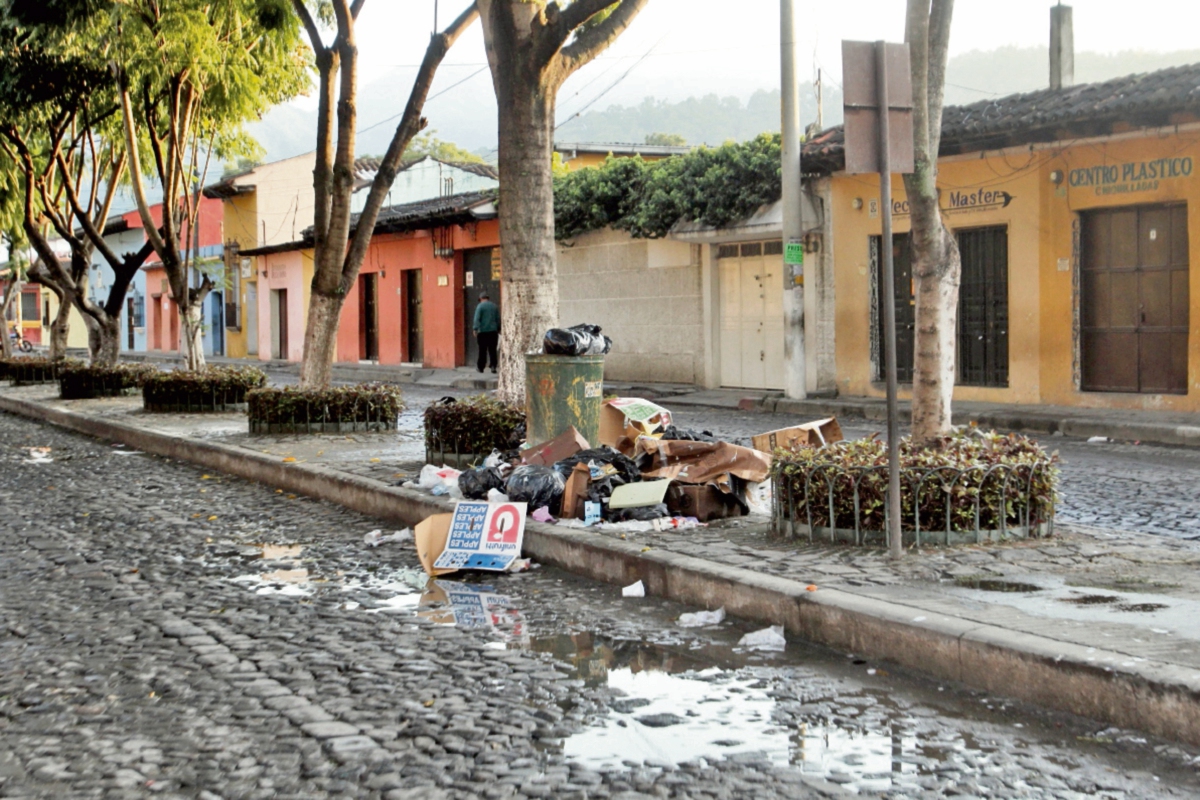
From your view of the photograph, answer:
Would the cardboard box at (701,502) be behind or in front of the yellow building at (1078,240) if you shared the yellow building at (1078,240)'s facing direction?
in front

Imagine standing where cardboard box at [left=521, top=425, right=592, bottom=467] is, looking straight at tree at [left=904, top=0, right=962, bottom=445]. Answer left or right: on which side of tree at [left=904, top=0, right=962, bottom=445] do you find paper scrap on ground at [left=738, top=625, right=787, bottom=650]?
right

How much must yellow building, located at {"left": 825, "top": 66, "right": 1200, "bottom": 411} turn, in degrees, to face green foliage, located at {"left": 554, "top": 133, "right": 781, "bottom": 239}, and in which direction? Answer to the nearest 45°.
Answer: approximately 90° to its right

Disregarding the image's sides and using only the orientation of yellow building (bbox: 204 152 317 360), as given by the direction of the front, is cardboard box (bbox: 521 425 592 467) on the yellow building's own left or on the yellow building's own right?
on the yellow building's own left

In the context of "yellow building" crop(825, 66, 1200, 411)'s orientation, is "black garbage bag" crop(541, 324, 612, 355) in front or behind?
in front

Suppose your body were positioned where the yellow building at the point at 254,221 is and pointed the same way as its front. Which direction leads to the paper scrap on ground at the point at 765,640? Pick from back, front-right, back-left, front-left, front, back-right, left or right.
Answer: front-left

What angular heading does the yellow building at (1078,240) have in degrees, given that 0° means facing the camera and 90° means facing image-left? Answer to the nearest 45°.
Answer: approximately 45°

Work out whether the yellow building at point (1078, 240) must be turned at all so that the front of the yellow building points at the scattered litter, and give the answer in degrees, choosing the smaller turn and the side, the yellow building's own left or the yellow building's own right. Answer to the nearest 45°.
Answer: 0° — it already faces it

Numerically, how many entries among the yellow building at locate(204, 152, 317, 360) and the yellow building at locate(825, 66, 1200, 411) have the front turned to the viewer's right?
0

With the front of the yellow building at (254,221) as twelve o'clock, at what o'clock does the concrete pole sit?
The concrete pole is roughly at 10 o'clock from the yellow building.

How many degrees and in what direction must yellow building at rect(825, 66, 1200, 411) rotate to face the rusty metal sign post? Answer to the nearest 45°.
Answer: approximately 45° to its left
